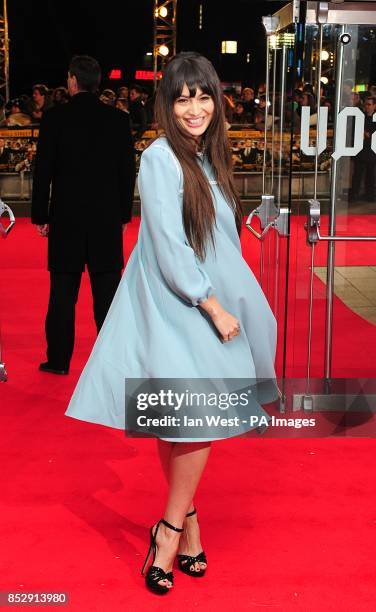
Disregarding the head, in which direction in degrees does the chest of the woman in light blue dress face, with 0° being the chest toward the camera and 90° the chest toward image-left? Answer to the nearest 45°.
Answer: approximately 315°

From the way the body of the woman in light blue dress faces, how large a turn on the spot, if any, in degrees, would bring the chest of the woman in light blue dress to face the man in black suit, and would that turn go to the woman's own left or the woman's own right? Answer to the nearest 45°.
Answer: approximately 135° to the woman's own left

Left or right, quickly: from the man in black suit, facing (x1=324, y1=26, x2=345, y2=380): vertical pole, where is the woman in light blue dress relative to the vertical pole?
right

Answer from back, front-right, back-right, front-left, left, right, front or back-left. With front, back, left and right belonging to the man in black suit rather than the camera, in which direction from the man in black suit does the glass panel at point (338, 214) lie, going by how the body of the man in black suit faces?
back-right

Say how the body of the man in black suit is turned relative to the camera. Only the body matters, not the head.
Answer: away from the camera

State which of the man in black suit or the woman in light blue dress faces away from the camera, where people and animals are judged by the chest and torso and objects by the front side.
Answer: the man in black suit

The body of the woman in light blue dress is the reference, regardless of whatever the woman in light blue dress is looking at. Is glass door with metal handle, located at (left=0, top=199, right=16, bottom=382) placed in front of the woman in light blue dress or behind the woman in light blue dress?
behind

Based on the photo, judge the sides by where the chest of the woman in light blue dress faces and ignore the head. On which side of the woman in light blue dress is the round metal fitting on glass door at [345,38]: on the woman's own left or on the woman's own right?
on the woman's own left

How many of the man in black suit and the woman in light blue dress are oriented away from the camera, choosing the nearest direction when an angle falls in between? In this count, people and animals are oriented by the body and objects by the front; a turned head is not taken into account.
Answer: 1

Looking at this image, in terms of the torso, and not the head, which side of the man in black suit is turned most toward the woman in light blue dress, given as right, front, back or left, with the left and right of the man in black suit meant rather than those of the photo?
back
